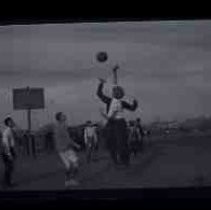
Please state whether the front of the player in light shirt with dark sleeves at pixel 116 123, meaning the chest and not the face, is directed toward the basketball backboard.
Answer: no
